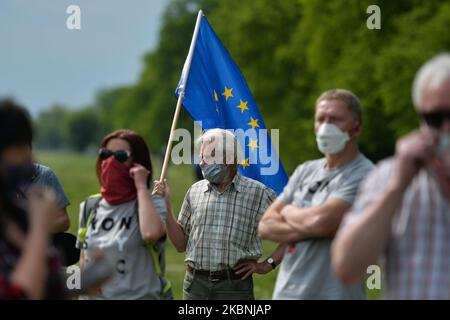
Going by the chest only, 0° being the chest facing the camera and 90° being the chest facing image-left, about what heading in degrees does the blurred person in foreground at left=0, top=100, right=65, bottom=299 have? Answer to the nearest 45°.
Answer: approximately 315°

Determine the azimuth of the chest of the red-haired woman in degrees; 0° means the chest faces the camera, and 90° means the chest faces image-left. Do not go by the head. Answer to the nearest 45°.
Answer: approximately 45°

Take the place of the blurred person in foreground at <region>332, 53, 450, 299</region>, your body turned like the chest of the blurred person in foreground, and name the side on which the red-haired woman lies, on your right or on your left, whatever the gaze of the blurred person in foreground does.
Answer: on your right

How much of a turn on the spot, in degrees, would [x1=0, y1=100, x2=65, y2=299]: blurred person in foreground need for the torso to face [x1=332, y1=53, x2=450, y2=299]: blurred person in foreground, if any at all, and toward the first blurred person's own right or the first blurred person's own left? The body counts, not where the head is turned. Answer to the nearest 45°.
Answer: approximately 45° to the first blurred person's own left
